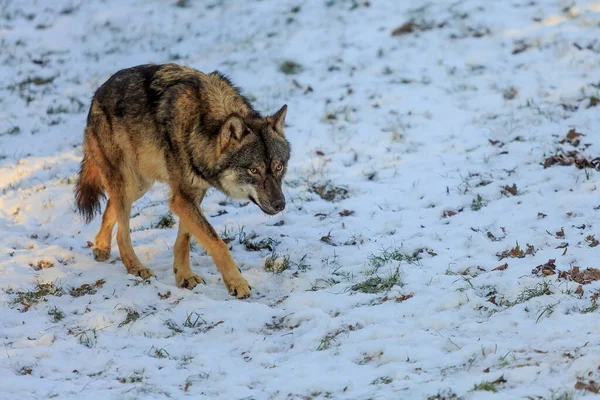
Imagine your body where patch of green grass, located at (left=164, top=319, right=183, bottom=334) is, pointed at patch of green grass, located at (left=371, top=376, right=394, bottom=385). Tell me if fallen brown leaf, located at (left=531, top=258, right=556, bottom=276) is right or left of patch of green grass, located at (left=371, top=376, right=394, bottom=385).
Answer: left

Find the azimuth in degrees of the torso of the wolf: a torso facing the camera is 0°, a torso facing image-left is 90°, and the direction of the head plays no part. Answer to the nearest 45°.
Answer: approximately 315°

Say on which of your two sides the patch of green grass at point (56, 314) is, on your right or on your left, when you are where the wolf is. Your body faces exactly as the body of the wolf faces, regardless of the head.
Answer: on your right

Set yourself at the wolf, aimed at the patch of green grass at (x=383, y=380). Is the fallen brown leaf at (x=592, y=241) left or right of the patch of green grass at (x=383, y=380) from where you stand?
left

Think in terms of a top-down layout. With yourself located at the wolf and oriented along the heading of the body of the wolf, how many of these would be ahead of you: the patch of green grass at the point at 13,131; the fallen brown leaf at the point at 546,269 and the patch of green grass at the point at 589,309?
2

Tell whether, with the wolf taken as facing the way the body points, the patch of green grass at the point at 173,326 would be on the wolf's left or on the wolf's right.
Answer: on the wolf's right

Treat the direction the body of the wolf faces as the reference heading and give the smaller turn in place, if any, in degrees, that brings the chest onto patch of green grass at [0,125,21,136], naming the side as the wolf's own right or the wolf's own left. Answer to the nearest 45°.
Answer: approximately 180°

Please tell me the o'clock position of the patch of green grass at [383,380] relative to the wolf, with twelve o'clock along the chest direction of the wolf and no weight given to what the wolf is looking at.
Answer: The patch of green grass is roughly at 1 o'clock from the wolf.

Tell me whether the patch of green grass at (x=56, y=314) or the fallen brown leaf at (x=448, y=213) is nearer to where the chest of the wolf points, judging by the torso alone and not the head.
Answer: the fallen brown leaf

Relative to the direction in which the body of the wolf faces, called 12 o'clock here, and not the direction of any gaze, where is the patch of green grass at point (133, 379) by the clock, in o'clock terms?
The patch of green grass is roughly at 2 o'clock from the wolf.
